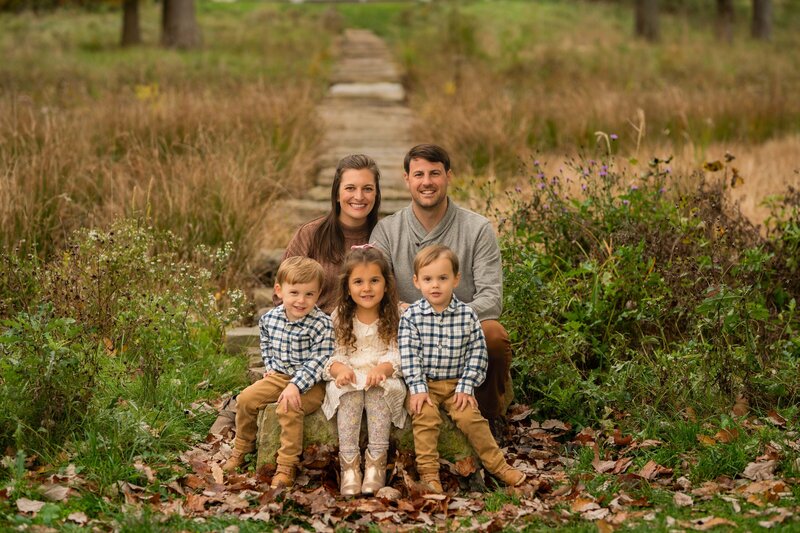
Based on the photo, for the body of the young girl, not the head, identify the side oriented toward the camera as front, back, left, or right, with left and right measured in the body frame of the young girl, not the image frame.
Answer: front

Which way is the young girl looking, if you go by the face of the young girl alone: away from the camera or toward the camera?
toward the camera

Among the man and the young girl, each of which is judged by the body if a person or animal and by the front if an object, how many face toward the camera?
2

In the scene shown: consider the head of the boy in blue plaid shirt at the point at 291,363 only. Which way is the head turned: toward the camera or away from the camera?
toward the camera

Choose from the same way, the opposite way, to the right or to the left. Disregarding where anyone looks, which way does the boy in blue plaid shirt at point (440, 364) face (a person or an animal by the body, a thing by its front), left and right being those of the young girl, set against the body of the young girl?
the same way

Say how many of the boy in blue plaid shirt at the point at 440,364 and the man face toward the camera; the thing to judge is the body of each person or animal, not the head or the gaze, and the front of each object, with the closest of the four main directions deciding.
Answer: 2

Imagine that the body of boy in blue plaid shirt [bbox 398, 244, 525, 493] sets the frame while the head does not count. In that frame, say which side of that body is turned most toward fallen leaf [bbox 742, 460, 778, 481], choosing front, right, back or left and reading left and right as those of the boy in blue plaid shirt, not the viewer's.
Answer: left

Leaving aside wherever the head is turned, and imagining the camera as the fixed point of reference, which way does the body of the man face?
toward the camera

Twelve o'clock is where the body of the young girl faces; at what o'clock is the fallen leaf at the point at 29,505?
The fallen leaf is roughly at 2 o'clock from the young girl.

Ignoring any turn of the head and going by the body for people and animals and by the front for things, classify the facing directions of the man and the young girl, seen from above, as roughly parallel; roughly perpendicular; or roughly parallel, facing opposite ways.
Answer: roughly parallel

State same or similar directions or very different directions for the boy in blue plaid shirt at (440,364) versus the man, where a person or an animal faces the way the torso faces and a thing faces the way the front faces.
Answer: same or similar directions

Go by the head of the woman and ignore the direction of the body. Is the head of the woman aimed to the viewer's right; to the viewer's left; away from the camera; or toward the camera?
toward the camera

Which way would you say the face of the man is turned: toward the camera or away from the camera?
toward the camera

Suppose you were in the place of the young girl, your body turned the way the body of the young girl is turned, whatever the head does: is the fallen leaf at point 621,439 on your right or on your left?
on your left

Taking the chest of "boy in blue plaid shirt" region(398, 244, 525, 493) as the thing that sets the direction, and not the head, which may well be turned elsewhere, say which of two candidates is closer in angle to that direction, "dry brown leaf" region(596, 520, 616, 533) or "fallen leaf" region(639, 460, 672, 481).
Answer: the dry brown leaf

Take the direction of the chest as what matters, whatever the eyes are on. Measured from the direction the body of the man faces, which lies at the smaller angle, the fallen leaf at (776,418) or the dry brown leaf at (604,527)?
the dry brown leaf
